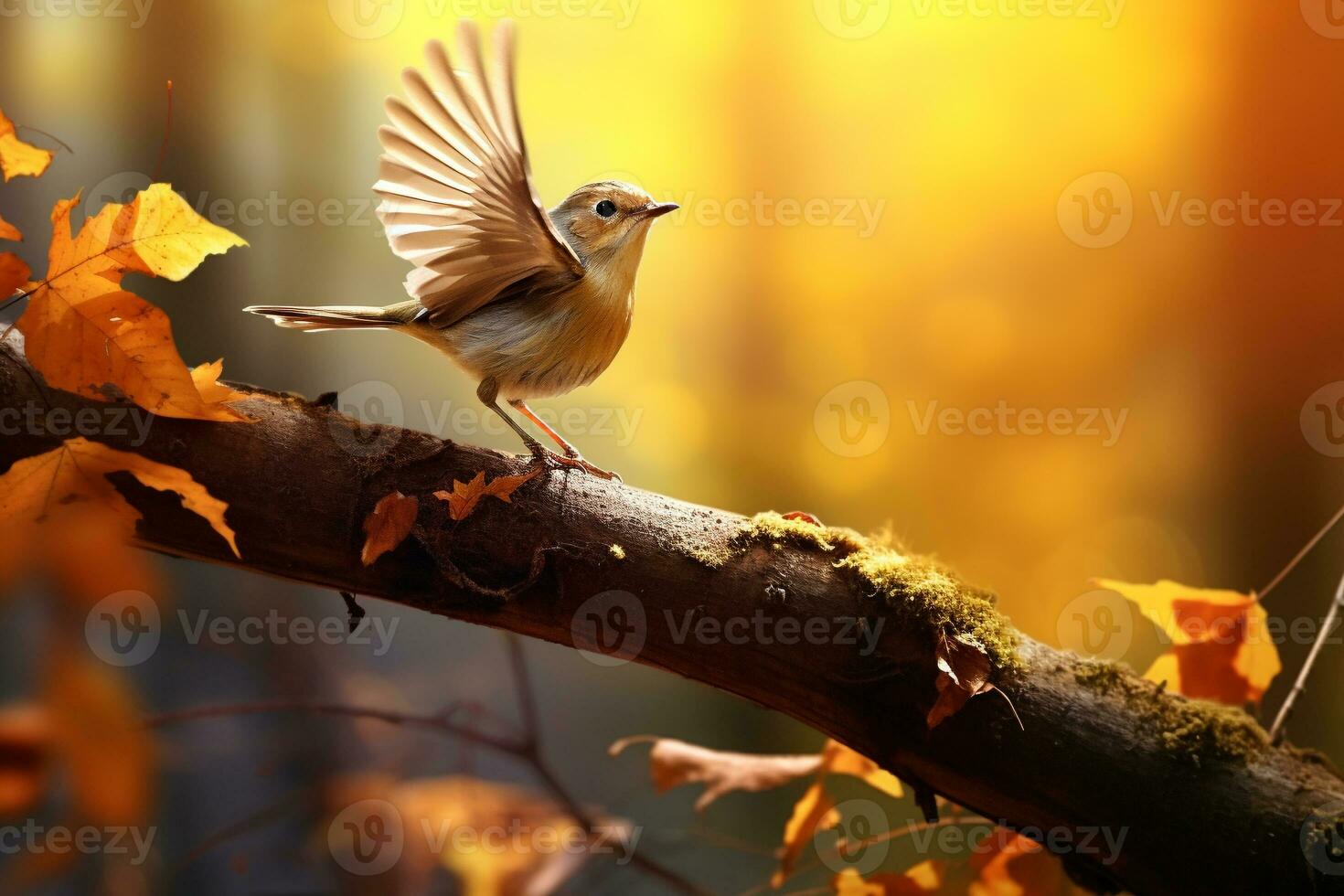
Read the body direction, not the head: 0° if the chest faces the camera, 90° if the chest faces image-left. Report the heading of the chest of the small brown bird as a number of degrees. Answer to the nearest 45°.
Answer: approximately 270°
